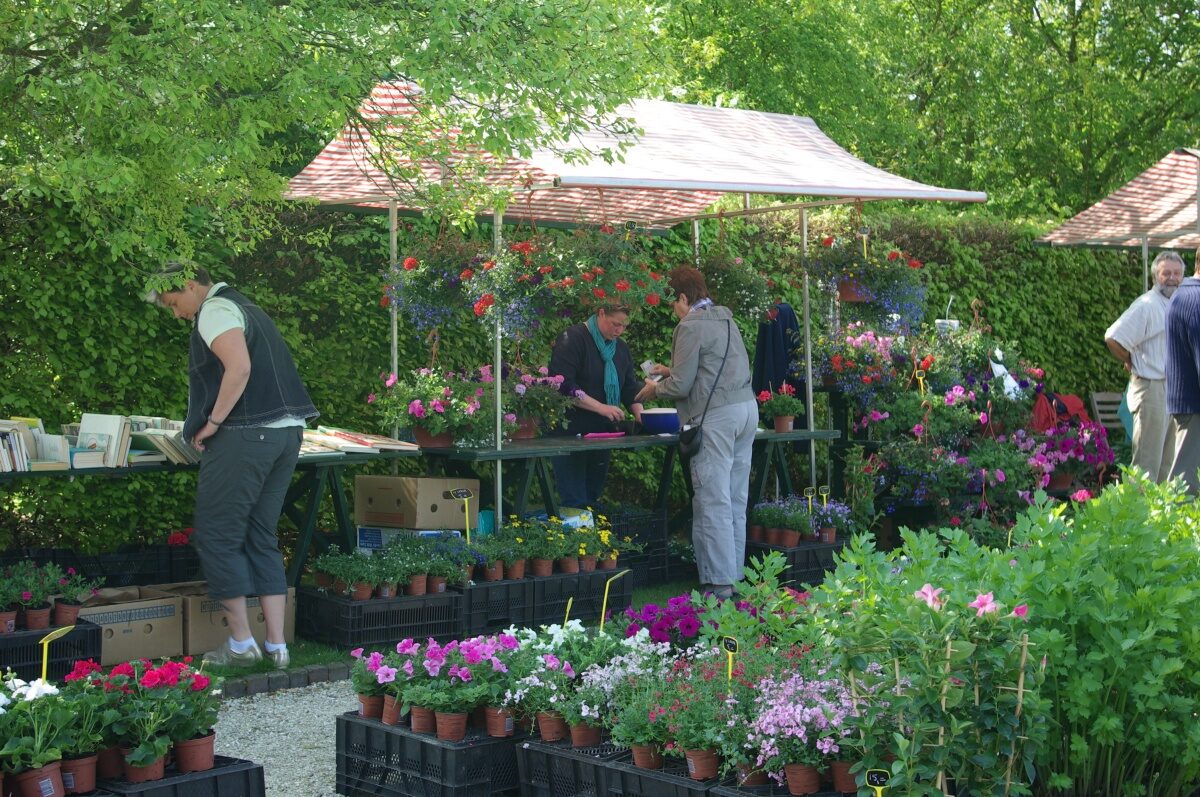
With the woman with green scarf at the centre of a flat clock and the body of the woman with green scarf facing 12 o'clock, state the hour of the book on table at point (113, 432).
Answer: The book on table is roughly at 3 o'clock from the woman with green scarf.

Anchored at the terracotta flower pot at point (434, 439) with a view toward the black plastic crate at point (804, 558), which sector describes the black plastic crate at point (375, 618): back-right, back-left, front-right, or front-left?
back-right

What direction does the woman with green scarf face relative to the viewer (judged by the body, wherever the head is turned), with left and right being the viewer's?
facing the viewer and to the right of the viewer

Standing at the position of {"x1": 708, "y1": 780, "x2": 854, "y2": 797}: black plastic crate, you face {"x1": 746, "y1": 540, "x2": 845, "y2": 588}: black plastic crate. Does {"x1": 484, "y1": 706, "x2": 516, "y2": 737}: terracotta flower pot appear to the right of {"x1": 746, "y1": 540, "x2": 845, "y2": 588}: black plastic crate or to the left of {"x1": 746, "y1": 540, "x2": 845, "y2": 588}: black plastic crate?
left

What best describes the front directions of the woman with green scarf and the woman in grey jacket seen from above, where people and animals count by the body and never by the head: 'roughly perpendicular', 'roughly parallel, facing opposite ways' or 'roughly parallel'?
roughly parallel, facing opposite ways

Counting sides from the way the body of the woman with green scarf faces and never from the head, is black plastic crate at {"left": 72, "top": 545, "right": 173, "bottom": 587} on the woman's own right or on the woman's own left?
on the woman's own right

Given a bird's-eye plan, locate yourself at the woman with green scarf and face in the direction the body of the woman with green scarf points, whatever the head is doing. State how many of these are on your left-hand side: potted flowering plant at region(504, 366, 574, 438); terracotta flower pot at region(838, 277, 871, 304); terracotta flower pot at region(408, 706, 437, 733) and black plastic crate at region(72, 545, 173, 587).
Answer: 1

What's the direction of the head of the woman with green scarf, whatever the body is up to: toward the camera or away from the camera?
toward the camera

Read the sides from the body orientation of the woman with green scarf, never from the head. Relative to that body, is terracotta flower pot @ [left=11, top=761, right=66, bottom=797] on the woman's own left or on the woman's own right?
on the woman's own right

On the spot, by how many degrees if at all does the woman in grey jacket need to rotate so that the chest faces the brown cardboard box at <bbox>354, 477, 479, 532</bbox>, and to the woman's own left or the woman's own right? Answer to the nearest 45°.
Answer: approximately 45° to the woman's own left

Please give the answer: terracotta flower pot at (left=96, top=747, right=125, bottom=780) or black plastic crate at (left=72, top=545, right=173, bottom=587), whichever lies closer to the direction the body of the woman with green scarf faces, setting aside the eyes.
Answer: the terracotta flower pot

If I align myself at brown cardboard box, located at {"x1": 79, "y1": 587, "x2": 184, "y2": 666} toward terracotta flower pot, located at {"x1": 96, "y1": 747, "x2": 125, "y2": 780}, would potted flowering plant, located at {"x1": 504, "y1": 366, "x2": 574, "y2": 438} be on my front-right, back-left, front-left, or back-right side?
back-left

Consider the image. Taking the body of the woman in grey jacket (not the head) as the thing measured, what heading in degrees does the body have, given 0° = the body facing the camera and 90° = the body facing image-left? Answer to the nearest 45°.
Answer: approximately 135°

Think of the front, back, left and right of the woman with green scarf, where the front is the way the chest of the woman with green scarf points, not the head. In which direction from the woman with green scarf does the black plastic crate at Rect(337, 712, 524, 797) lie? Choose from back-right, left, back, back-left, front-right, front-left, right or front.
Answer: front-right

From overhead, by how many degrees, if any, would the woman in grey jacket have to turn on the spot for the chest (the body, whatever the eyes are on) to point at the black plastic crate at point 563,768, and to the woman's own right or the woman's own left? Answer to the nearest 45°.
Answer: approximately 135° to the woman's own left
